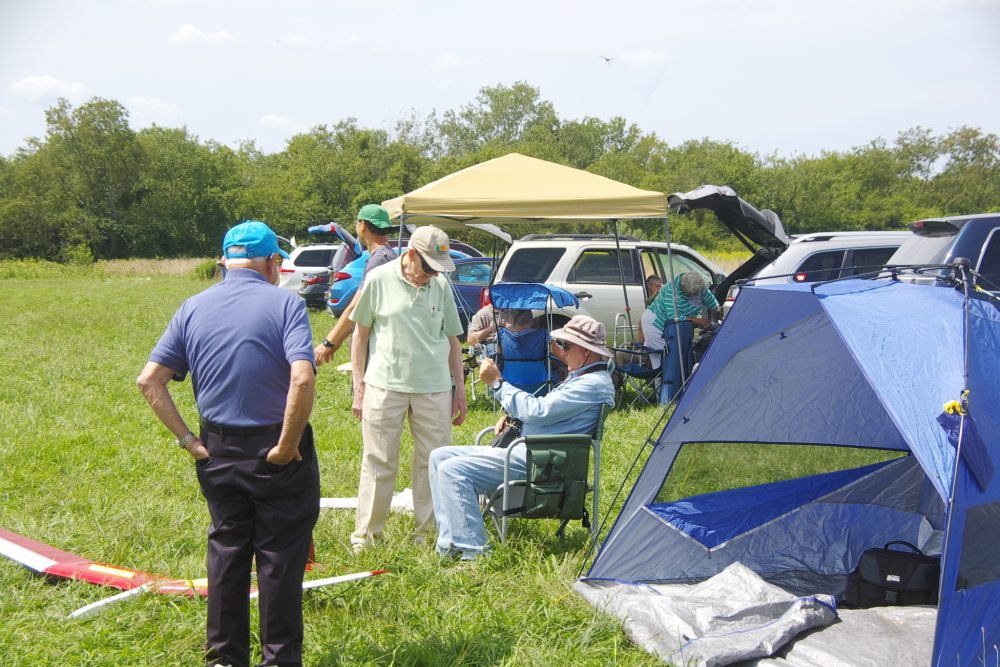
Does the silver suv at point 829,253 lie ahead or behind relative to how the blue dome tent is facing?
behind

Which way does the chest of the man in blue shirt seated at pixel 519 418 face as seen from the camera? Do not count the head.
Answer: to the viewer's left

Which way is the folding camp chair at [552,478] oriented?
to the viewer's left

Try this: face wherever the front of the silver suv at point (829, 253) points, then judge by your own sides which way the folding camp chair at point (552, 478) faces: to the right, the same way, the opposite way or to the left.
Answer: the opposite way

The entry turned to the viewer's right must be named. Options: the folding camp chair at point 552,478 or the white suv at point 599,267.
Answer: the white suv

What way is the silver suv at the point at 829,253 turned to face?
to the viewer's right

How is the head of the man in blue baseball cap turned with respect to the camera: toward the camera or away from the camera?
away from the camera

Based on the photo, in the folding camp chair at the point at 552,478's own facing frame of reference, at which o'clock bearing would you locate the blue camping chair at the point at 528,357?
The blue camping chair is roughly at 3 o'clock from the folding camp chair.

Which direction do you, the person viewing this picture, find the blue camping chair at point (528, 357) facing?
facing away from the viewer and to the right of the viewer

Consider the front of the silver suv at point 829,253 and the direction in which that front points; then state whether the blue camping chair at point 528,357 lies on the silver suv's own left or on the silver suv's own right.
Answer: on the silver suv's own right

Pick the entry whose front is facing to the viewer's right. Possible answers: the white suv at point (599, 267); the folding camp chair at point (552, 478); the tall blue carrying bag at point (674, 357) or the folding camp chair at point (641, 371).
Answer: the white suv
